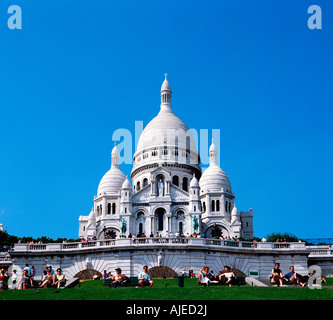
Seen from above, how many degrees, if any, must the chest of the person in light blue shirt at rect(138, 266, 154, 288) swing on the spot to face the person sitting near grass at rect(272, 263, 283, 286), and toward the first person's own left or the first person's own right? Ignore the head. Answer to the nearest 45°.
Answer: approximately 90° to the first person's own left

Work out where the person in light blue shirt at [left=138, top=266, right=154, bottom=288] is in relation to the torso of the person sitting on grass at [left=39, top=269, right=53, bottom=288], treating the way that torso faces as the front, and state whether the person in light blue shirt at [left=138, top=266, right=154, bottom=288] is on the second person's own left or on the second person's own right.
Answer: on the second person's own left

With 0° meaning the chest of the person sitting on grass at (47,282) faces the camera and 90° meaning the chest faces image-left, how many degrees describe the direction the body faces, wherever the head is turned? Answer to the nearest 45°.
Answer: approximately 45°

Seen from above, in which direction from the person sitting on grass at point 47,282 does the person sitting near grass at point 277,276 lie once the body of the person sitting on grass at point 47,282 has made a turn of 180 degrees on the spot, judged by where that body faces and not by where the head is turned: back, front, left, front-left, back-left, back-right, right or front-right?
front-right

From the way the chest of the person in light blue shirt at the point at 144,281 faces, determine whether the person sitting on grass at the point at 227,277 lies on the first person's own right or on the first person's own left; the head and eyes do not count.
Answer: on the first person's own left

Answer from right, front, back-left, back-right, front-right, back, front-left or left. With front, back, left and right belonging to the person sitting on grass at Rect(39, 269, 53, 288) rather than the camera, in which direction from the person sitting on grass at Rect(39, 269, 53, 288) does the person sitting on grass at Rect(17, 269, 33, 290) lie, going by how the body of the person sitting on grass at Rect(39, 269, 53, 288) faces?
right

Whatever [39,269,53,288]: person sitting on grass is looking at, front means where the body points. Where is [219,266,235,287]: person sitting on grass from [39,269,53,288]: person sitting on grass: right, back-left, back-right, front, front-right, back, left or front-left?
back-left

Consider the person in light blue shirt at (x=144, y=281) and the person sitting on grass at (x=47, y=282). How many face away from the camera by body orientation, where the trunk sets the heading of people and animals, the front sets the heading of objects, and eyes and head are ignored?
0
